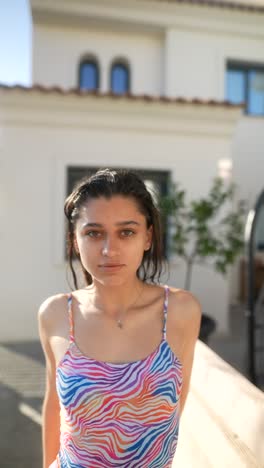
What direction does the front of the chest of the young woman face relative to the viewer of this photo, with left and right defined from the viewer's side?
facing the viewer
